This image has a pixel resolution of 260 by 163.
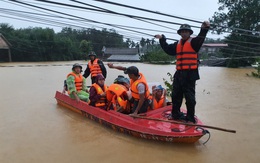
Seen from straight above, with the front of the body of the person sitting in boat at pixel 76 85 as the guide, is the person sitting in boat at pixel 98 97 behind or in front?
in front

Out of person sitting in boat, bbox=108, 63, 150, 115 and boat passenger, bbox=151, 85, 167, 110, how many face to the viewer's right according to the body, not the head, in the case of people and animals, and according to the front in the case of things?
0

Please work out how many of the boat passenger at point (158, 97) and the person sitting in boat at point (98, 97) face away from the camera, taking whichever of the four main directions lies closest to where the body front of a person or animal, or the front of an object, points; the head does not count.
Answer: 0

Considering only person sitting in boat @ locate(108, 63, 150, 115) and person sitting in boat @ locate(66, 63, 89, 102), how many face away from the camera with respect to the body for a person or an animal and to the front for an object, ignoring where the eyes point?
0

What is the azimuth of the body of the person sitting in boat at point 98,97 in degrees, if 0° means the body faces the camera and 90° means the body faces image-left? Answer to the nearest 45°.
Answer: approximately 315°

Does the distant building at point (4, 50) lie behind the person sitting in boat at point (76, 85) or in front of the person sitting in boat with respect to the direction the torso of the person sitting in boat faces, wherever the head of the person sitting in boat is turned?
behind

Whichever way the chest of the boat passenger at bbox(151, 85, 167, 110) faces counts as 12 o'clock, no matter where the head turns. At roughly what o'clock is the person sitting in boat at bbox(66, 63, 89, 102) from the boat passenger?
The person sitting in boat is roughly at 4 o'clock from the boat passenger.
